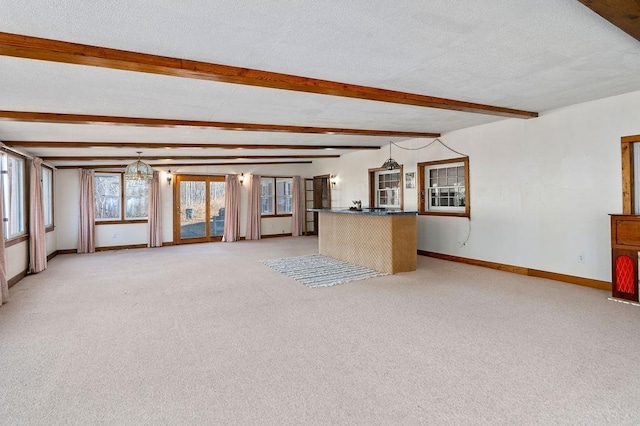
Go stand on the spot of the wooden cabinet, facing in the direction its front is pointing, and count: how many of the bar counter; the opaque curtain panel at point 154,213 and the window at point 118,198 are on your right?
3

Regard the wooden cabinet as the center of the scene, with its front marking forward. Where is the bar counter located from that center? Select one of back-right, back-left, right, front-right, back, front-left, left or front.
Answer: right

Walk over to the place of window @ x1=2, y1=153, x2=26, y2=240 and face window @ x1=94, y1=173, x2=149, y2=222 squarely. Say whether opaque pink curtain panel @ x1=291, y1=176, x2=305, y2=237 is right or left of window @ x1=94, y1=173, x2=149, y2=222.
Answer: right

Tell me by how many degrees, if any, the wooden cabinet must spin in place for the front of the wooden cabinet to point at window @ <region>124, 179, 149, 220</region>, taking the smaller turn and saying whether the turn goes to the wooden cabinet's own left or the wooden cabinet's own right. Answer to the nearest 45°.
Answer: approximately 90° to the wooden cabinet's own right

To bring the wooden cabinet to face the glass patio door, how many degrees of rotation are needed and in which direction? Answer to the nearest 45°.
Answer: approximately 90° to its right

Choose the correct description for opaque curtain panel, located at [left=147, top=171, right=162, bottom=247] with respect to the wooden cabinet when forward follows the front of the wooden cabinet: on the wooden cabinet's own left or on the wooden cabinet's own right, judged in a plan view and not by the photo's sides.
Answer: on the wooden cabinet's own right

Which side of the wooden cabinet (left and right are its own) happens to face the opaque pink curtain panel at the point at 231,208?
right
